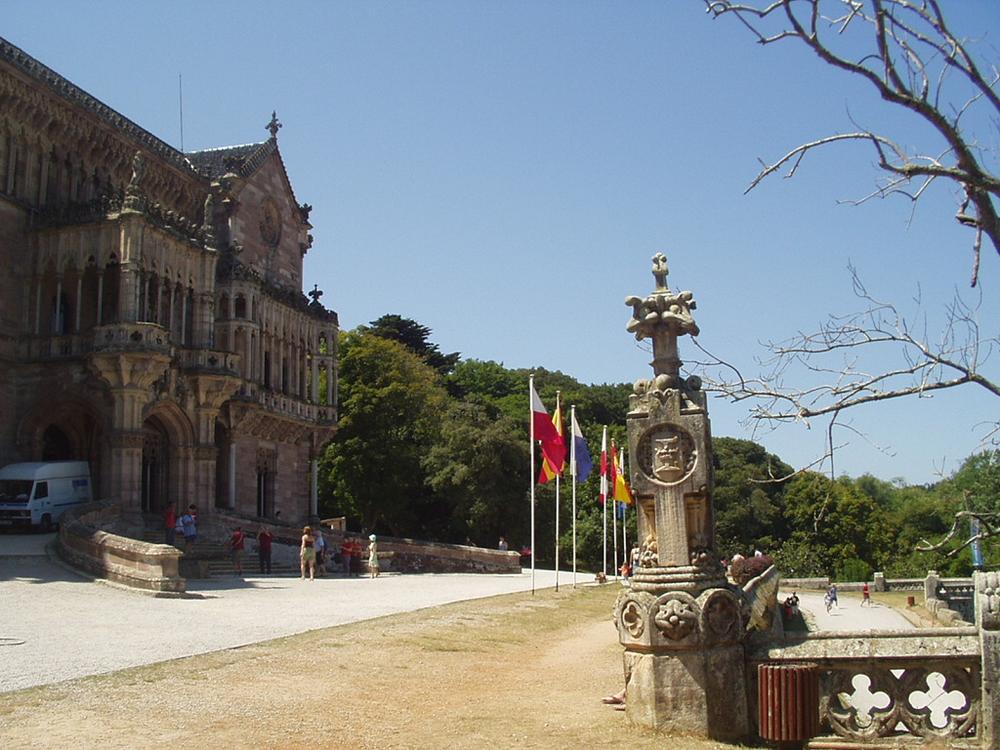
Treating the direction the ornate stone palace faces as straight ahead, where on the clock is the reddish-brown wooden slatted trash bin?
The reddish-brown wooden slatted trash bin is roughly at 1 o'clock from the ornate stone palace.

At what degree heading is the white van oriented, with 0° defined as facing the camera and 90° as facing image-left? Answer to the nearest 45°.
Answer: approximately 45°

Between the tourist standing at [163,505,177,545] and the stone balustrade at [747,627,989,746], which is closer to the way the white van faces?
the stone balustrade

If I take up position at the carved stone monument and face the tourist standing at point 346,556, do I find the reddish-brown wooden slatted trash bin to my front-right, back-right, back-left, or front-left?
back-right

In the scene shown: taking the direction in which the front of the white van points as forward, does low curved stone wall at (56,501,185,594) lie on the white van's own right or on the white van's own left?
on the white van's own left

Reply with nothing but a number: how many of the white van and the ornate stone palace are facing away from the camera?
0

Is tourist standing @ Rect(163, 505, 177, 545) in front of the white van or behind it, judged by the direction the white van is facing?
behind

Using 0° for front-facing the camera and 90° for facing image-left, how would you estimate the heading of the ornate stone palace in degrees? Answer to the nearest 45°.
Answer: approximately 315°
